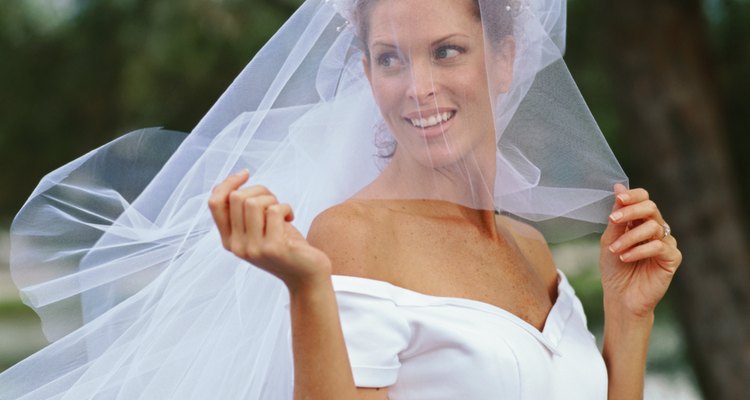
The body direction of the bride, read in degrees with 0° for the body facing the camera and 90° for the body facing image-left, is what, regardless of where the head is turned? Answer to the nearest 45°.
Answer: approximately 315°

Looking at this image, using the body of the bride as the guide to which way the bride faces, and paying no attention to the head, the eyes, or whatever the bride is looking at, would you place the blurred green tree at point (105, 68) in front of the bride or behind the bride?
behind
